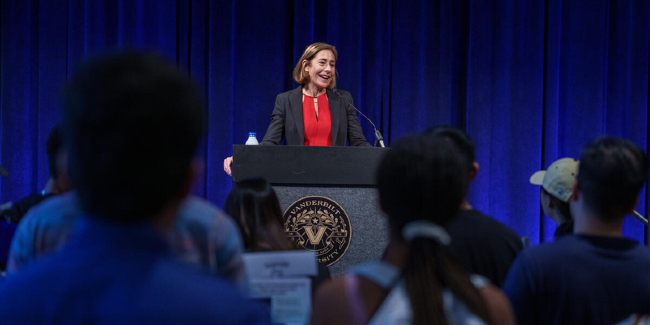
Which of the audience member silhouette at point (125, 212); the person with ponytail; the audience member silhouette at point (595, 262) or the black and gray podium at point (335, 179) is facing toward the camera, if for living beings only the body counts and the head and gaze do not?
the black and gray podium

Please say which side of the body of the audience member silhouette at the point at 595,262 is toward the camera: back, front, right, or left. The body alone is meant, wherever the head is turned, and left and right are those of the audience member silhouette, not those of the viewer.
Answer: back

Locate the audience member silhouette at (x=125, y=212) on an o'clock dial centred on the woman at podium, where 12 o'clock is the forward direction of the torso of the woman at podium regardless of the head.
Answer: The audience member silhouette is roughly at 12 o'clock from the woman at podium.

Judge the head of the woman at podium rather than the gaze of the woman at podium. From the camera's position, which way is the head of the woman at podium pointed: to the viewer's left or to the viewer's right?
to the viewer's right

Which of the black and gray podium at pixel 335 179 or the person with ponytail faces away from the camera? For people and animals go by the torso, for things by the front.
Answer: the person with ponytail

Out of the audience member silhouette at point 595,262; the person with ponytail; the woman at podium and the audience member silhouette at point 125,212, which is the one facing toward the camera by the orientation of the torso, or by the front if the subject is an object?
the woman at podium

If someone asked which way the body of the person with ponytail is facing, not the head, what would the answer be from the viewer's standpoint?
away from the camera

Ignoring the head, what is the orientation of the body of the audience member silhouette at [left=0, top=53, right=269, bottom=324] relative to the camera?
away from the camera

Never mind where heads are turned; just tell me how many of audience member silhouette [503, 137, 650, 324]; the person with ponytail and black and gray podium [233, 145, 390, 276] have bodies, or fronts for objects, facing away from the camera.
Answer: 2
